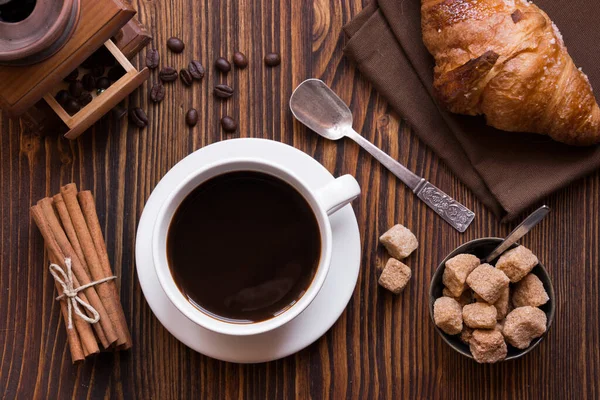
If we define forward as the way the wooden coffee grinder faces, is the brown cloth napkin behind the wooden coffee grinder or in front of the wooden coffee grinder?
in front

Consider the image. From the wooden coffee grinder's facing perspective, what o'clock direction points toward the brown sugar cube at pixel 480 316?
The brown sugar cube is roughly at 12 o'clock from the wooden coffee grinder.

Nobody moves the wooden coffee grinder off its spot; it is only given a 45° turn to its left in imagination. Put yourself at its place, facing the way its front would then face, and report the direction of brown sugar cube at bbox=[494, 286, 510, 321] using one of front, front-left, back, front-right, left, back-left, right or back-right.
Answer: front-right

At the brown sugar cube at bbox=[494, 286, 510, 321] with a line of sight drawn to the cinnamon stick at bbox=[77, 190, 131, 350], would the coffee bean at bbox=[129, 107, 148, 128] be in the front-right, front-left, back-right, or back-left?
front-right

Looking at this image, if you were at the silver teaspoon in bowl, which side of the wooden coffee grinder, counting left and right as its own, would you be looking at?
front

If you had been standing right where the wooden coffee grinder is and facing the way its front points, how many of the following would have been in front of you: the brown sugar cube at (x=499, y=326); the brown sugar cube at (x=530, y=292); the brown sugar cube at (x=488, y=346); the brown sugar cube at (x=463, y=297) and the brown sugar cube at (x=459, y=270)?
5

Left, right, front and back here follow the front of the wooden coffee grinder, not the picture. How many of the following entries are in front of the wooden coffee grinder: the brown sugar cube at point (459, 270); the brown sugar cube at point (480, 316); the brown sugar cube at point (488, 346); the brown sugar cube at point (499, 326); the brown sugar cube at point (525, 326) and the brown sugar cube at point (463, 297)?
6

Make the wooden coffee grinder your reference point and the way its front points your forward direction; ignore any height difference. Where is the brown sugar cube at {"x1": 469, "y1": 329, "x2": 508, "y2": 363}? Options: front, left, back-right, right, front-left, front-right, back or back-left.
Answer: front

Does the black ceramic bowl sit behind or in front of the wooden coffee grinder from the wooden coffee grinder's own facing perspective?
in front

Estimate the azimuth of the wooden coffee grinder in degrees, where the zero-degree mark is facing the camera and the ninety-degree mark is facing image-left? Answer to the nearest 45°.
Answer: approximately 315°

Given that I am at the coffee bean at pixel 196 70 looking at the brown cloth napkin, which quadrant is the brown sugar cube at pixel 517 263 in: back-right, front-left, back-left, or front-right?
front-right
